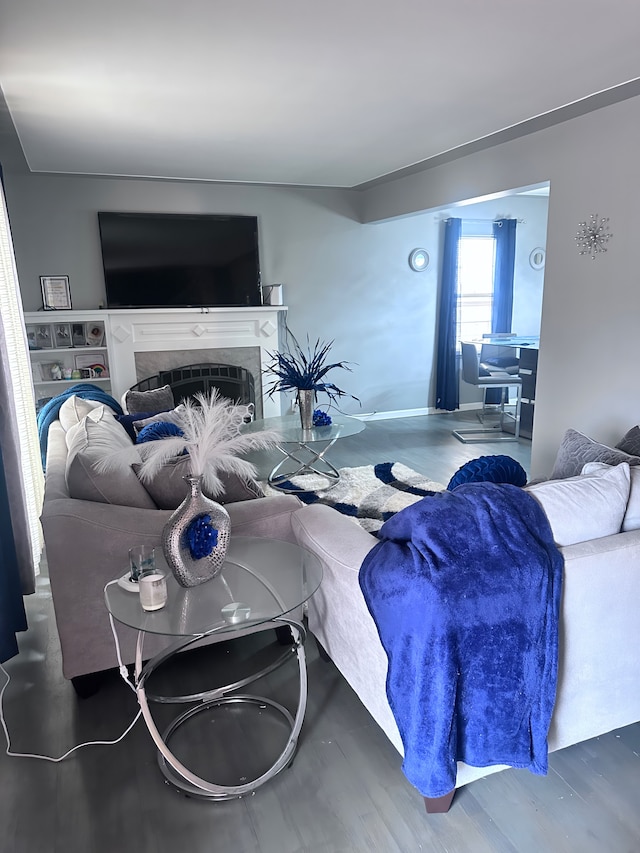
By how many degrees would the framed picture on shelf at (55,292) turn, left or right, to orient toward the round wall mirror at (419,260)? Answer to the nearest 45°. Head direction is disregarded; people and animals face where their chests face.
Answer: approximately 90° to its left

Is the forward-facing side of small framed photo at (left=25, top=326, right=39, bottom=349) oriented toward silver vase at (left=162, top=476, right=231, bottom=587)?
yes

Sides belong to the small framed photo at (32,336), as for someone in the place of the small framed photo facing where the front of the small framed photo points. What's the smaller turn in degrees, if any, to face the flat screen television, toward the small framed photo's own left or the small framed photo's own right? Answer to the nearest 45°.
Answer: approximately 90° to the small framed photo's own left

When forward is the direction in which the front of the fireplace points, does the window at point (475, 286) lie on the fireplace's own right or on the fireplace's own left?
on the fireplace's own left

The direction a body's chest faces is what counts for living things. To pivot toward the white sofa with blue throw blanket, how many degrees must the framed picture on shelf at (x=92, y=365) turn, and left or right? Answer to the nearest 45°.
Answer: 0° — it already faces it

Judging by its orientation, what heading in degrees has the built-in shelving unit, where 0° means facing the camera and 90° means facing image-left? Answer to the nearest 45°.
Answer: approximately 0°

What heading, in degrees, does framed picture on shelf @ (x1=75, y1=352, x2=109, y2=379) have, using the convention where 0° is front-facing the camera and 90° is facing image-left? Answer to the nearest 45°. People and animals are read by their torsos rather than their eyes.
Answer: approximately 0°
